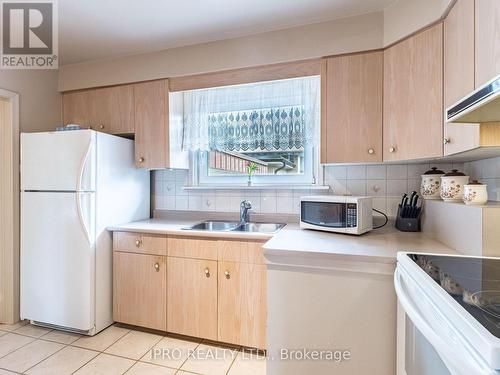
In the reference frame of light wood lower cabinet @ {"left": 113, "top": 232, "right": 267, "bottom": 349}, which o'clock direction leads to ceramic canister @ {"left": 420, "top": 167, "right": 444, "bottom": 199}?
The ceramic canister is roughly at 8 o'clock from the light wood lower cabinet.

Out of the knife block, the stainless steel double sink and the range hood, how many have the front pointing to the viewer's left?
1

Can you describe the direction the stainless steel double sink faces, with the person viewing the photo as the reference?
facing the viewer

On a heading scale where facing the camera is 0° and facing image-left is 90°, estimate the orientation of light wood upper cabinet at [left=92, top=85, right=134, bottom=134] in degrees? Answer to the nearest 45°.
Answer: approximately 45°

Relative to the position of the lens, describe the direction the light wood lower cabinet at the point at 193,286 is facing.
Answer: facing the viewer and to the left of the viewer

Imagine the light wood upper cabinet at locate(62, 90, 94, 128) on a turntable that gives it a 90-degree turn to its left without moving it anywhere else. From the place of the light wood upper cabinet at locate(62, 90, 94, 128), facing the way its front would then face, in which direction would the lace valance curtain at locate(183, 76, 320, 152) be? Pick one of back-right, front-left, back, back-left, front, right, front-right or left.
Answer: front

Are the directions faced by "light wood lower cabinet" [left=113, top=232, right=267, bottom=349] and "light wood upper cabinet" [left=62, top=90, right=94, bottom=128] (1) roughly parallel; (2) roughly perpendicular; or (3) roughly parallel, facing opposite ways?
roughly parallel

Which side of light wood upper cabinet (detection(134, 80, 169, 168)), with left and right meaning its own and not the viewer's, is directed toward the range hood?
left

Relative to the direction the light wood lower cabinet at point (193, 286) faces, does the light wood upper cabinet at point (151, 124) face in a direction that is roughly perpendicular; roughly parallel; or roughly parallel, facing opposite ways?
roughly parallel

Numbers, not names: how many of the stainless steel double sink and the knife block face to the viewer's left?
0

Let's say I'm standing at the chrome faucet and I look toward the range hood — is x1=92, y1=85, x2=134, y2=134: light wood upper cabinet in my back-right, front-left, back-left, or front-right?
back-right

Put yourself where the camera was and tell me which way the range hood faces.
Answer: facing to the left of the viewer

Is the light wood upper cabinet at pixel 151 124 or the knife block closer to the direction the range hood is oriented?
the light wood upper cabinet

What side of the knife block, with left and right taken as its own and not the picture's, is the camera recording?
front

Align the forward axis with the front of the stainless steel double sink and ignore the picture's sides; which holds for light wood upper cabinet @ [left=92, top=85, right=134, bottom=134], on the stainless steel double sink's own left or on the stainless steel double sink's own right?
on the stainless steel double sink's own right
